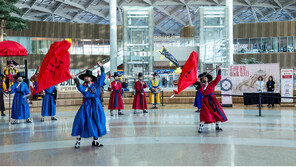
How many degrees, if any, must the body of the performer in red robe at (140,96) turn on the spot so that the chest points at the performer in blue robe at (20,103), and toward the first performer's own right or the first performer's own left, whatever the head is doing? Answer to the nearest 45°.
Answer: approximately 45° to the first performer's own right

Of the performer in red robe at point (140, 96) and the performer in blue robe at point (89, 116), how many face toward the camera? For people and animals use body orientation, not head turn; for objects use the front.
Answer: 2

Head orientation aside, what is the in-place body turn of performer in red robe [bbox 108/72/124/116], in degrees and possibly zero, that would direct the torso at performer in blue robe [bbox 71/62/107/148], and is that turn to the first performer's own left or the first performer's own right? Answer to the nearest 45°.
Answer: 0° — they already face them

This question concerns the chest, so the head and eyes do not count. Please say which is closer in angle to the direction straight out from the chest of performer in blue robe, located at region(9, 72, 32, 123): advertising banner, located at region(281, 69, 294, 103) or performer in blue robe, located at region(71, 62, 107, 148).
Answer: the performer in blue robe

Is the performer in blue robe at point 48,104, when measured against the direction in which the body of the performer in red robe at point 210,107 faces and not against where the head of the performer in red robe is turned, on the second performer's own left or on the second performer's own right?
on the second performer's own right

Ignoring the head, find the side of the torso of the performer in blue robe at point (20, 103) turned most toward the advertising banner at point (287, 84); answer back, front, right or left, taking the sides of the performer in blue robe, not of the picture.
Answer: left
